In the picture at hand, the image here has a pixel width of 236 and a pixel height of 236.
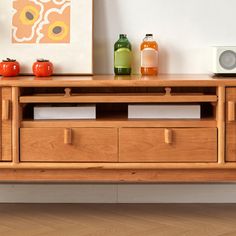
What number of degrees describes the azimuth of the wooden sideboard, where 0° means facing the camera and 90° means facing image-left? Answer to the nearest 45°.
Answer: approximately 0°

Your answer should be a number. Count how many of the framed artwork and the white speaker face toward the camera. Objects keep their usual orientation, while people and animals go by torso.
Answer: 2

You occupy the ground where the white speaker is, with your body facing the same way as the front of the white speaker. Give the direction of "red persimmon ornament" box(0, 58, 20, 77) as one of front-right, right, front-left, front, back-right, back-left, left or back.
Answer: right

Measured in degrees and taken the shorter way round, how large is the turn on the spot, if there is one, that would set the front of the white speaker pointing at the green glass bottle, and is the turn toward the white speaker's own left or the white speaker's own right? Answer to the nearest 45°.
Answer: approximately 90° to the white speaker's own right

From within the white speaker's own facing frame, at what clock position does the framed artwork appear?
The framed artwork is roughly at 3 o'clock from the white speaker.

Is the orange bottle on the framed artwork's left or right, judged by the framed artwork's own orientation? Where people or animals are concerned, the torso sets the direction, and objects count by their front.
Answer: on its left

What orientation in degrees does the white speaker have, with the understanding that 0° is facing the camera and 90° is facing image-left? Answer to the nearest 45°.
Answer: approximately 0°
